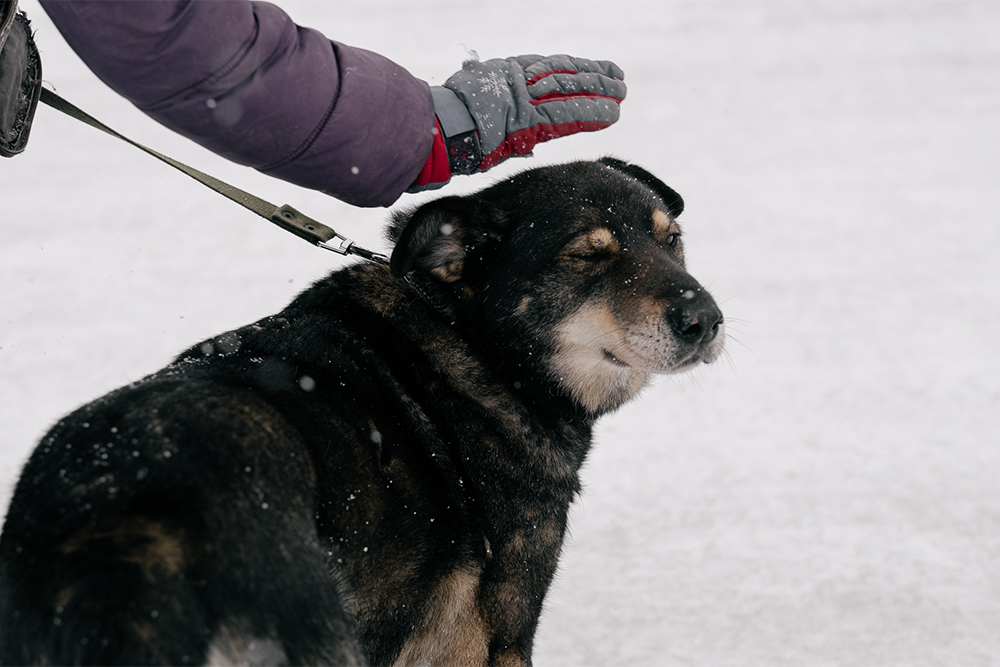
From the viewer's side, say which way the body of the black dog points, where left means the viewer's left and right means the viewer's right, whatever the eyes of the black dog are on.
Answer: facing away from the viewer and to the right of the viewer
